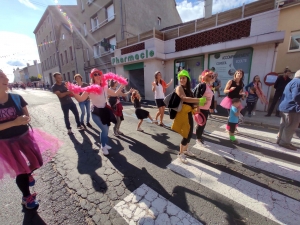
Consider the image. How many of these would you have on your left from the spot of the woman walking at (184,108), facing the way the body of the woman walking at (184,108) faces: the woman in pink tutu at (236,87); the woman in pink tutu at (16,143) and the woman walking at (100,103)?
1

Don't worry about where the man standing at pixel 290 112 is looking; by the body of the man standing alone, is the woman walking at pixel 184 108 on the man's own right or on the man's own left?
on the man's own right

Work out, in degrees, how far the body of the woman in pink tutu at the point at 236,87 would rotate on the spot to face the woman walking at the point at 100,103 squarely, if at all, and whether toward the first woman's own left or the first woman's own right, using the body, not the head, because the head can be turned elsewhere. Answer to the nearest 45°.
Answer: approximately 90° to the first woman's own right

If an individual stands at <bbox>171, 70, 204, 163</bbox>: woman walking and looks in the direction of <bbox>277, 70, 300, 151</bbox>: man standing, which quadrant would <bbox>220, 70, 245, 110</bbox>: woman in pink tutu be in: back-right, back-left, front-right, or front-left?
front-left

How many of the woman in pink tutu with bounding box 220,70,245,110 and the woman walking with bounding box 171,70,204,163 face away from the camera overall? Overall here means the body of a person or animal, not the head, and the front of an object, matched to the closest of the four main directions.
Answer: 0

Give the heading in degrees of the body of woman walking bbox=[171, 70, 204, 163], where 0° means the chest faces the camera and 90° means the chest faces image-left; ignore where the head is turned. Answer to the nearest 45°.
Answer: approximately 315°

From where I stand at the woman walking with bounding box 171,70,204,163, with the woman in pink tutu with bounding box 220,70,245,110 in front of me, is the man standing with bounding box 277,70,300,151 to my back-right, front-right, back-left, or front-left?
front-right

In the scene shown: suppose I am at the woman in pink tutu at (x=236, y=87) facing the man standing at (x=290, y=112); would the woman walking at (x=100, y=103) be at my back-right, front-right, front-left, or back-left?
back-right
